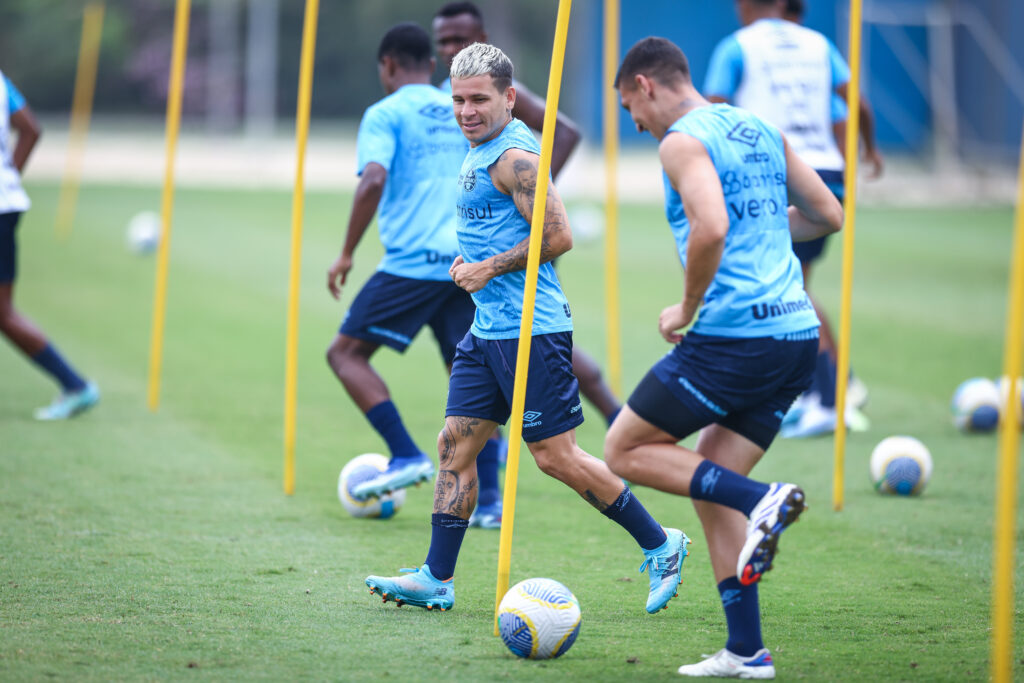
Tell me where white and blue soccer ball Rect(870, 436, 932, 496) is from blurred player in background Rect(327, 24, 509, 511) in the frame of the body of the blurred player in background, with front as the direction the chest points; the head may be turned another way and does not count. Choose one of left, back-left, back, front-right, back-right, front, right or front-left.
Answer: back-right

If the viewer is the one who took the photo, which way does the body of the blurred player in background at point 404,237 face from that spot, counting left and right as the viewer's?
facing away from the viewer and to the left of the viewer

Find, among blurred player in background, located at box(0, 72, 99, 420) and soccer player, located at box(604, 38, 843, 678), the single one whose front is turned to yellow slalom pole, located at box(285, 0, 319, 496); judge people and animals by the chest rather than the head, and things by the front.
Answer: the soccer player

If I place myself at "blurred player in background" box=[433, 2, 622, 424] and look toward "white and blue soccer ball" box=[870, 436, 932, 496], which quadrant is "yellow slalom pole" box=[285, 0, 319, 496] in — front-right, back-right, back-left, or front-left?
back-right

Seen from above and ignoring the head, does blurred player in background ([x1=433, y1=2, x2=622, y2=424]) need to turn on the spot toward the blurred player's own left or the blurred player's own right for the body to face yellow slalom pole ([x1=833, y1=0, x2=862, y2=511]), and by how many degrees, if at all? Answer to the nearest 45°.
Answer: approximately 135° to the blurred player's own left

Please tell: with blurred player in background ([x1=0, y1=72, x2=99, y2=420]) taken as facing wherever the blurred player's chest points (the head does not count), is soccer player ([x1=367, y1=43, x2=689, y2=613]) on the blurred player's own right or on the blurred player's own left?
on the blurred player's own left

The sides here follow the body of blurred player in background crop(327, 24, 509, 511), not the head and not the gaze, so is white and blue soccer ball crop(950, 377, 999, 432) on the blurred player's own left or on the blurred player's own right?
on the blurred player's own right

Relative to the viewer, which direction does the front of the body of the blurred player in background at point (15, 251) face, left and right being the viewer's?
facing to the left of the viewer
